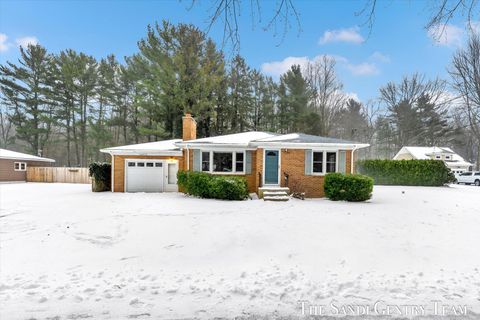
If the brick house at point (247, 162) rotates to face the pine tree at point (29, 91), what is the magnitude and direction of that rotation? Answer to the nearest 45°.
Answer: approximately 135° to its right

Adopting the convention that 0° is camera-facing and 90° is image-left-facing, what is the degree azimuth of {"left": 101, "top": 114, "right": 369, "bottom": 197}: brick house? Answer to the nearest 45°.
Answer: approximately 0°

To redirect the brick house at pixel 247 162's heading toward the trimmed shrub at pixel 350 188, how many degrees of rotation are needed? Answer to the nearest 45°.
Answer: approximately 45° to its left
